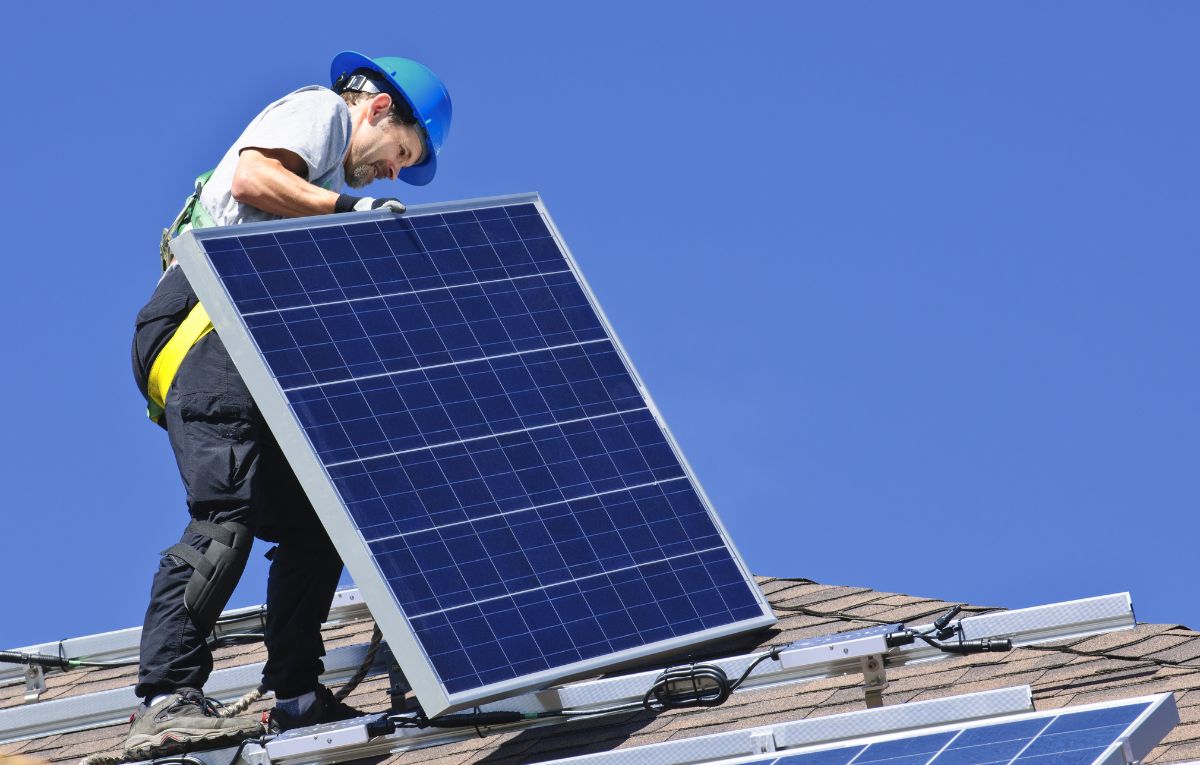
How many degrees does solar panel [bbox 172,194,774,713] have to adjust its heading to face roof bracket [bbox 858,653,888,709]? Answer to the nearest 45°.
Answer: approximately 45° to its left

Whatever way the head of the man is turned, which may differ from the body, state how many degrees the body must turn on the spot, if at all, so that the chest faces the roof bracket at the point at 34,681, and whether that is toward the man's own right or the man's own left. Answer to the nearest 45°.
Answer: approximately 135° to the man's own left

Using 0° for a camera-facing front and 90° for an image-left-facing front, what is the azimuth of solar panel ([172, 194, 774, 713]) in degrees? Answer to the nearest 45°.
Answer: approximately 315°

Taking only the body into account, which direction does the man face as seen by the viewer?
to the viewer's right

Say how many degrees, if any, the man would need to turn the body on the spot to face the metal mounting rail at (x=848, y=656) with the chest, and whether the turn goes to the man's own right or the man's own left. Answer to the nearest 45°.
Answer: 0° — they already face it

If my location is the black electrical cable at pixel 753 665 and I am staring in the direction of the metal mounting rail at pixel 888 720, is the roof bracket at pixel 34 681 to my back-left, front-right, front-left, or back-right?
back-right

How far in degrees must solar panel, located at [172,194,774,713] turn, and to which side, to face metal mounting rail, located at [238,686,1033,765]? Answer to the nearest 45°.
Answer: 0° — it already faces it
